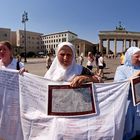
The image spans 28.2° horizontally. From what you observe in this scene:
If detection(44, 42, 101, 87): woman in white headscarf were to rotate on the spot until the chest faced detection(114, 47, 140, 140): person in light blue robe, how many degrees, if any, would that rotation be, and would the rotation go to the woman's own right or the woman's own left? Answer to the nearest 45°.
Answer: approximately 90° to the woman's own left

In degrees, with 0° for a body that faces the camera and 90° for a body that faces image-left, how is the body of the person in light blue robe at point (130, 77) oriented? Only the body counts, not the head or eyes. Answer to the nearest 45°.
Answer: approximately 315°

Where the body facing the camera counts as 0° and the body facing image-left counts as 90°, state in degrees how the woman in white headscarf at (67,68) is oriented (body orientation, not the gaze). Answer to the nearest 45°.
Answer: approximately 0°

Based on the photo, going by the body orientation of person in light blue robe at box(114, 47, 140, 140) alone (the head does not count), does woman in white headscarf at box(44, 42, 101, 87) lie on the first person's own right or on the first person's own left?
on the first person's own right

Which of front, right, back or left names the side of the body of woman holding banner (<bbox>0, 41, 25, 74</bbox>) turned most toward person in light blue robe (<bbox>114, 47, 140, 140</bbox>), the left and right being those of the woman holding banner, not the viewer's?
left

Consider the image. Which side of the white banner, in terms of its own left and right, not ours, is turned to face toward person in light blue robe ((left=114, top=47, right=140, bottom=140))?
left

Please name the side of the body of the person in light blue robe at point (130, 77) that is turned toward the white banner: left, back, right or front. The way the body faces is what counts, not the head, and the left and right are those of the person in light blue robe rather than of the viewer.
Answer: right

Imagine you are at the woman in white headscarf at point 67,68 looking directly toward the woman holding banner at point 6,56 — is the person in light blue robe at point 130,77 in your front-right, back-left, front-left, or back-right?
back-right

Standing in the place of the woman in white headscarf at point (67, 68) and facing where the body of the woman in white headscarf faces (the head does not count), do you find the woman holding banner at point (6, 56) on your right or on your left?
on your right
